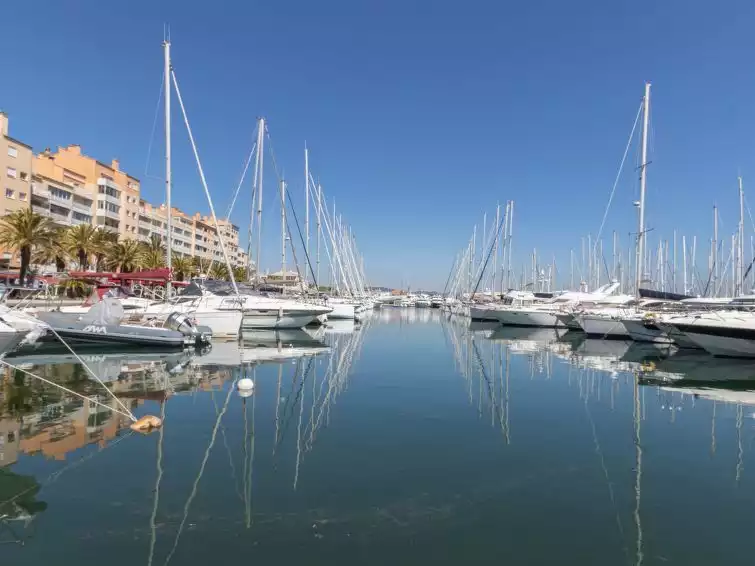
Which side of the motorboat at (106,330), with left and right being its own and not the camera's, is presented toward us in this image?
left

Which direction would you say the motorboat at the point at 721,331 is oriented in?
to the viewer's left

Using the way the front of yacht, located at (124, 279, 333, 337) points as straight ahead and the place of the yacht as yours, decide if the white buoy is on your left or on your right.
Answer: on your right

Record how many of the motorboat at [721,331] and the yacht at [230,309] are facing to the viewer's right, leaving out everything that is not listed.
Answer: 1

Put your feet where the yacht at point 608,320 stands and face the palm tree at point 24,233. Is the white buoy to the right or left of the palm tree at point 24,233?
left

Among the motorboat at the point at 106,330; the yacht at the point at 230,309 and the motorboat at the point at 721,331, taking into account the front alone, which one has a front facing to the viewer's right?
the yacht

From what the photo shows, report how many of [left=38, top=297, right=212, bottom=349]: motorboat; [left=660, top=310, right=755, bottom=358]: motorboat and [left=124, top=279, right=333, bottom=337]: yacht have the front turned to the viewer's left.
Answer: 2

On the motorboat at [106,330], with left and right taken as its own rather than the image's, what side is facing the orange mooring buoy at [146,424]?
left

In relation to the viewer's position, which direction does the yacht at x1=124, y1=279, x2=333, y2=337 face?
facing to the right of the viewer

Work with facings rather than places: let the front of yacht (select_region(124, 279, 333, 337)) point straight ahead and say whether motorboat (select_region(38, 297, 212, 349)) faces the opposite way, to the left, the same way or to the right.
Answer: the opposite way

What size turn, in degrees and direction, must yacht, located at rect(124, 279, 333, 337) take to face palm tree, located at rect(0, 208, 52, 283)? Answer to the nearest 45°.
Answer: approximately 135° to its left

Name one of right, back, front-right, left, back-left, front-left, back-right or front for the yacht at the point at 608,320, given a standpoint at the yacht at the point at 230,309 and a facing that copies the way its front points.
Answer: front

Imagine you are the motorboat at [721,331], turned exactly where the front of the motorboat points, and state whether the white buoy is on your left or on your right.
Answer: on your left

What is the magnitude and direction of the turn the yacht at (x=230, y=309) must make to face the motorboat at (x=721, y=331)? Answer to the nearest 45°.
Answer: approximately 45° to its right

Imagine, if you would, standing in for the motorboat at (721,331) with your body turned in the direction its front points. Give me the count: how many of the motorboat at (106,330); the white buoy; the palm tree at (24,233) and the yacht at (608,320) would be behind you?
0

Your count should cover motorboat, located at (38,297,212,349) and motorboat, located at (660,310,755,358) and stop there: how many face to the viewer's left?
2

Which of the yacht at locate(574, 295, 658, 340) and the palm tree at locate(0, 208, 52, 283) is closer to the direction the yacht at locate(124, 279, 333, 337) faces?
the yacht

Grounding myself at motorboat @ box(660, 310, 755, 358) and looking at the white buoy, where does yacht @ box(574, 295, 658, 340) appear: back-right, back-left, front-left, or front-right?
back-right

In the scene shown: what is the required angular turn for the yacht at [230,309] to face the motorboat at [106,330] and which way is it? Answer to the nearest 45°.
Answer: approximately 135° to its right
